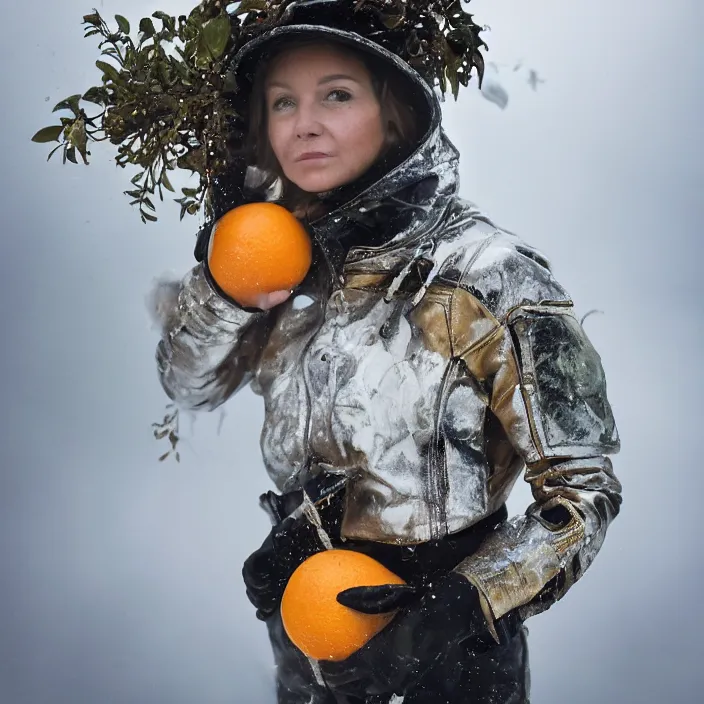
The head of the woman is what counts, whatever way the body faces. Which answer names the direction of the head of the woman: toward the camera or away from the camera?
toward the camera
